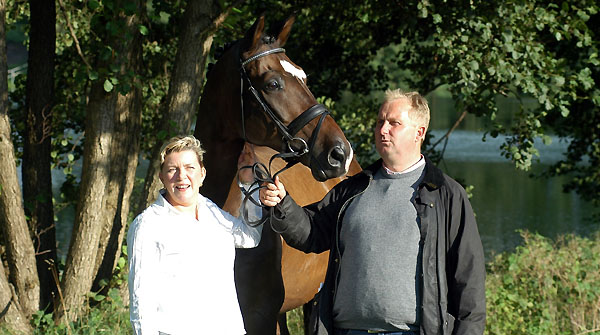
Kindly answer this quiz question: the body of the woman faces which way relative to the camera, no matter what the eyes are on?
toward the camera

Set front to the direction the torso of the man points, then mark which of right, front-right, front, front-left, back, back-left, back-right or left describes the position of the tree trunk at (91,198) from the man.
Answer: right

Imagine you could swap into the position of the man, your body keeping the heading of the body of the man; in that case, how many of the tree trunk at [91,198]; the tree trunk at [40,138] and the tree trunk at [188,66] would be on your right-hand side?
3

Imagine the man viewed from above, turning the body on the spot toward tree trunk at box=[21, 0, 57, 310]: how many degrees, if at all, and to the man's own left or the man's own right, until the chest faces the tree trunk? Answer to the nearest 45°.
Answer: approximately 90° to the man's own right

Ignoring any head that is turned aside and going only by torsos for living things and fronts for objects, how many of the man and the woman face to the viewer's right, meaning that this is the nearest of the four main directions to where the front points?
0

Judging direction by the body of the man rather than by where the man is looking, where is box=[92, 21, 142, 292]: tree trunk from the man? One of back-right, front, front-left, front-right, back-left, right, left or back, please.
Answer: right

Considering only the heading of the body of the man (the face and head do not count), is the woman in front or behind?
in front

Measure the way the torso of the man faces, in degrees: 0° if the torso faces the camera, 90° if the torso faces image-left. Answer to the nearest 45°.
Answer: approximately 45°

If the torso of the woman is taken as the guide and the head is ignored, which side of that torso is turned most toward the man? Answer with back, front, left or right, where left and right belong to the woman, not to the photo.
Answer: left

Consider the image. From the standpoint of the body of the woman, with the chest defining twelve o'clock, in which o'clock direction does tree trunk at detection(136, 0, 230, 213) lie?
The tree trunk is roughly at 6 o'clock from the woman.

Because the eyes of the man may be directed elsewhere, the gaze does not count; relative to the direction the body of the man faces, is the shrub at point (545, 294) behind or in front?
behind
